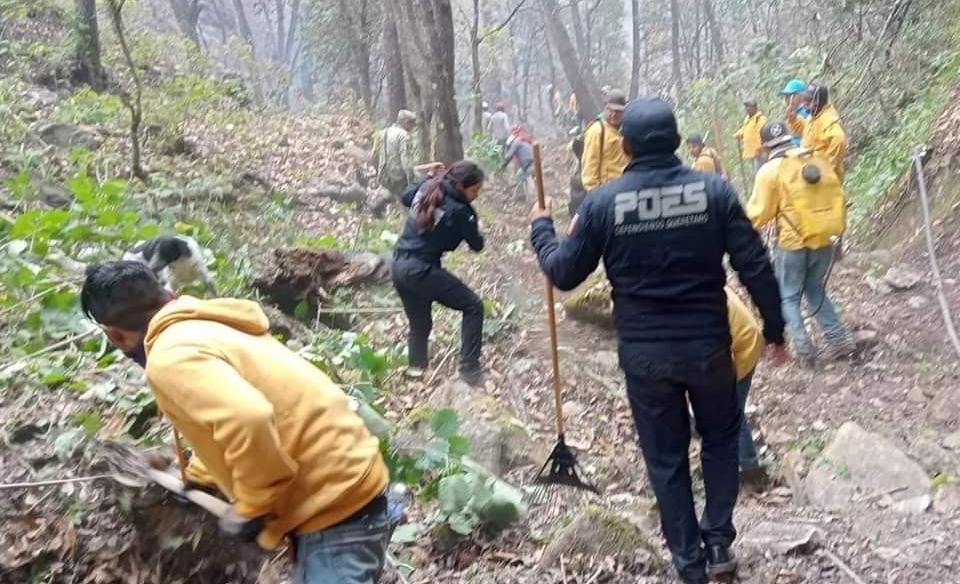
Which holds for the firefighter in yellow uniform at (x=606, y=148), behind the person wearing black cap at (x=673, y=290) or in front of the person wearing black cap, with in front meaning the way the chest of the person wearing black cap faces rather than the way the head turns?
in front

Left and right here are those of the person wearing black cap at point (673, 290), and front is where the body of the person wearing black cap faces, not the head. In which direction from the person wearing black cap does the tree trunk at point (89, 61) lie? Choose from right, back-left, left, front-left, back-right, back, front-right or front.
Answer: front-left

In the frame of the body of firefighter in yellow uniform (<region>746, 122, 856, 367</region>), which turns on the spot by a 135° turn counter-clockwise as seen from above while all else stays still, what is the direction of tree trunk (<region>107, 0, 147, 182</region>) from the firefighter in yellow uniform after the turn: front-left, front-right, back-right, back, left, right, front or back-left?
right

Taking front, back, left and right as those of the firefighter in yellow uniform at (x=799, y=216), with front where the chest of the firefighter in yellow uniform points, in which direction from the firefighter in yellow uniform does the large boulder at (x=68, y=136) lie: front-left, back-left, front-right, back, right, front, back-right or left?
front-left

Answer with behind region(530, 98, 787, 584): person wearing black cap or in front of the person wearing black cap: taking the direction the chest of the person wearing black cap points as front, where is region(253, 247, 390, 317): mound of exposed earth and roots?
in front

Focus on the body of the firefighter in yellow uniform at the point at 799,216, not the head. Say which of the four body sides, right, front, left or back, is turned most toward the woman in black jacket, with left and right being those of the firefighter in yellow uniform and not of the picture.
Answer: left

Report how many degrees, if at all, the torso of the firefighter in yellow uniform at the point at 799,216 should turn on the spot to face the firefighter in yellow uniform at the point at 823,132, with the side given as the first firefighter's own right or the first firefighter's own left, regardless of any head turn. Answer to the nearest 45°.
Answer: approximately 45° to the first firefighter's own right

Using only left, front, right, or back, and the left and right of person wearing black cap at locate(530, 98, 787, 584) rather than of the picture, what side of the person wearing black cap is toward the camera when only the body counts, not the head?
back

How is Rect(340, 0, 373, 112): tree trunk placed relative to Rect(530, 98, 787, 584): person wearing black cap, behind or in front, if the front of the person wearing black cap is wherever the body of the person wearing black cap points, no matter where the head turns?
in front

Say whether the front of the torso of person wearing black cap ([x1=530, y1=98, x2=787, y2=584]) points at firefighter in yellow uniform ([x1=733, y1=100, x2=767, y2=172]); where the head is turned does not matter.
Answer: yes

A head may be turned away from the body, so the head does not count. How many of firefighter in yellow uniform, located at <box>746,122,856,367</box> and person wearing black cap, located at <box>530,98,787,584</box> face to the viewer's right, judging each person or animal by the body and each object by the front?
0

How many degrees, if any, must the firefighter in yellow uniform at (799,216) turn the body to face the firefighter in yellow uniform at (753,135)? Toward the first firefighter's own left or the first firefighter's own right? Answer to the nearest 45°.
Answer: approximately 45° to the first firefighter's own right

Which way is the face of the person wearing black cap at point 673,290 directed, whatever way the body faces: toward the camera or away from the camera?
away from the camera

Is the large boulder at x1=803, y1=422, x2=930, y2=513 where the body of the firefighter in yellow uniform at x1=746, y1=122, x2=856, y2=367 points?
no

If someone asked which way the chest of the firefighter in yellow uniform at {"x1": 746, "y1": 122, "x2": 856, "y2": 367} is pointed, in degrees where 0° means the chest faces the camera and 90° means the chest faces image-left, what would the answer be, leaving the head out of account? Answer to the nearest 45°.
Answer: approximately 135°
